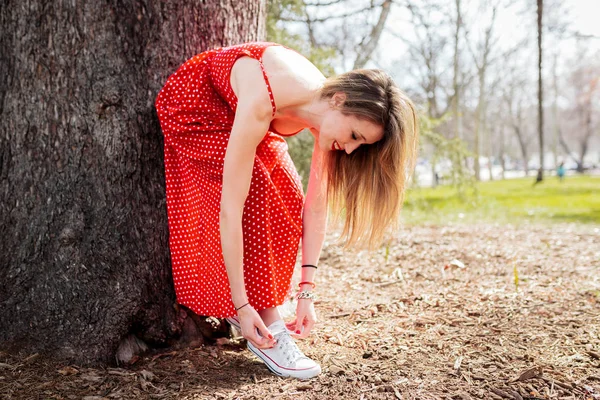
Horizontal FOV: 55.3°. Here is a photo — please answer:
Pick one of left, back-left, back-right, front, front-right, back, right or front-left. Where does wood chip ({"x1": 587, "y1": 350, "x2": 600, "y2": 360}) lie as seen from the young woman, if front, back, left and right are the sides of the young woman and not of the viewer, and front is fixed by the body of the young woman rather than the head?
front-left

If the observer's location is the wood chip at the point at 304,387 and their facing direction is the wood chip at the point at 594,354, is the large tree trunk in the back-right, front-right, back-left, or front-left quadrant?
back-left

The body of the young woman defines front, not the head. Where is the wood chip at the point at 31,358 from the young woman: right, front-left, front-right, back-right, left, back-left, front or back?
back-right

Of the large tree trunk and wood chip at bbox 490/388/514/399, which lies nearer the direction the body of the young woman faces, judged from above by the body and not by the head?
the wood chip

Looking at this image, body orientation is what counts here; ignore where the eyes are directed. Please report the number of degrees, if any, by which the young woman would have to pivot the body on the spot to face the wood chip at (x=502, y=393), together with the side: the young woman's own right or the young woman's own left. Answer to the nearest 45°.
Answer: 0° — they already face it

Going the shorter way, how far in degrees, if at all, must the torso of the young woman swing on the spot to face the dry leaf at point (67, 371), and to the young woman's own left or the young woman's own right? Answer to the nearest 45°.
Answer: approximately 135° to the young woman's own right

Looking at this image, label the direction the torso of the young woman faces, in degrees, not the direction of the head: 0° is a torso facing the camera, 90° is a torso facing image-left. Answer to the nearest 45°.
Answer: approximately 315°

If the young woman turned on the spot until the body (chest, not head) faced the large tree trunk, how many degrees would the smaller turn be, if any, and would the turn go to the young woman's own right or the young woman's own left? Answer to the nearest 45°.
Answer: approximately 135° to the young woman's own right
